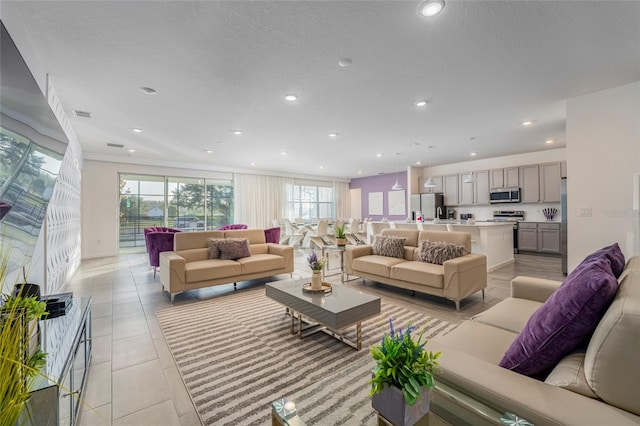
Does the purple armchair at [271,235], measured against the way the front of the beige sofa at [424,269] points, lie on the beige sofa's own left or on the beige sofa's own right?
on the beige sofa's own right

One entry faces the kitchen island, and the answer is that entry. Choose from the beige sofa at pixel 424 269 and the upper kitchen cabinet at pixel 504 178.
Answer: the upper kitchen cabinet

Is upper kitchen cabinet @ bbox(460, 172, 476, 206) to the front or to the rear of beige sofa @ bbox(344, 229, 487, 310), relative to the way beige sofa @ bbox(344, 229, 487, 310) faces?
to the rear

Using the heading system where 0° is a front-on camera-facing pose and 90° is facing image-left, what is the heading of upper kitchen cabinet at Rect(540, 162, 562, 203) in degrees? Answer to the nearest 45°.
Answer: approximately 0°

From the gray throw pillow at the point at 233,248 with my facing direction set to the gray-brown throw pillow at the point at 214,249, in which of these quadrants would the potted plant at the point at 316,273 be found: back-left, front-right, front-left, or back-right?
back-left

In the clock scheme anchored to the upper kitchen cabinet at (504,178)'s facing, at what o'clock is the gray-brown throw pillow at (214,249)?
The gray-brown throw pillow is roughly at 1 o'clock from the upper kitchen cabinet.

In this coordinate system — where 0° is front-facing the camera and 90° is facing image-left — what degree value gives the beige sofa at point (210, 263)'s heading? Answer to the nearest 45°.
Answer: approximately 315°

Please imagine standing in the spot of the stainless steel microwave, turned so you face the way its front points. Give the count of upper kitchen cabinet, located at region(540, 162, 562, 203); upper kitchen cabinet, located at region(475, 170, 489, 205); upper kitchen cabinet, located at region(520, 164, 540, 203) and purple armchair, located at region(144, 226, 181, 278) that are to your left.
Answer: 2

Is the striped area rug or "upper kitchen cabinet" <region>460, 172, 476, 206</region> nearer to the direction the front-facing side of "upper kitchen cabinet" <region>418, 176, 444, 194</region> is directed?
the striped area rug

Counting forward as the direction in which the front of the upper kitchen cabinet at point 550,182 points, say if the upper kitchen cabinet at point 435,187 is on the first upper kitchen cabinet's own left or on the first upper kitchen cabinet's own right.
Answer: on the first upper kitchen cabinet's own right

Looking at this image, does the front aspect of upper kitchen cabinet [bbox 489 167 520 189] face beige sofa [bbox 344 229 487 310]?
yes

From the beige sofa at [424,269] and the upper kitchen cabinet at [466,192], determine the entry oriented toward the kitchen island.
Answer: the upper kitchen cabinet

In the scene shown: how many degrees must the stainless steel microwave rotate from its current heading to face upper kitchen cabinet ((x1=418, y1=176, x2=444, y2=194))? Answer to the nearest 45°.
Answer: approximately 90° to its right
